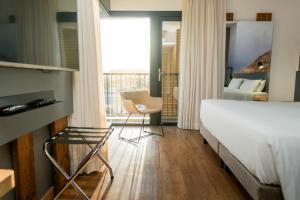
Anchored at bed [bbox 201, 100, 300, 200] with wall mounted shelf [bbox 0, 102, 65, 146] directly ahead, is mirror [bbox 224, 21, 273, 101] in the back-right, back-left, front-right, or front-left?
back-right

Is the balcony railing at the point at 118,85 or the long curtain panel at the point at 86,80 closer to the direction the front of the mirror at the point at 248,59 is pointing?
the long curtain panel

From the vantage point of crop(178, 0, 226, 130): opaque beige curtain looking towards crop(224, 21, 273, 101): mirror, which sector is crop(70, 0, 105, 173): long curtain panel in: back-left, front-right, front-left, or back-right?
back-right

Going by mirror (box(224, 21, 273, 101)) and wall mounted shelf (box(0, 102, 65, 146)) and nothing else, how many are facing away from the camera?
0

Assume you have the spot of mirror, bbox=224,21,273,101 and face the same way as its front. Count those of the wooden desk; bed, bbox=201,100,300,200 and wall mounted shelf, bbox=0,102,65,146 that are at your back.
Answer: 0

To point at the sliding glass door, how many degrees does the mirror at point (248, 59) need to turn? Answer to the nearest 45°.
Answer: approximately 90° to its right

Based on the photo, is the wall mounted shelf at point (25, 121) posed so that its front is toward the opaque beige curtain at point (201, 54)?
no

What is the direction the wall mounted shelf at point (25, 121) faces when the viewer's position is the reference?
facing the viewer and to the right of the viewer

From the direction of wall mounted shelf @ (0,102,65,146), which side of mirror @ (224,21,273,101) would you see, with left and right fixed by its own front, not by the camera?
front

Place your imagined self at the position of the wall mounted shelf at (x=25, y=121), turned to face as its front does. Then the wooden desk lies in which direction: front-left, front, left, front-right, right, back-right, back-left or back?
front-right

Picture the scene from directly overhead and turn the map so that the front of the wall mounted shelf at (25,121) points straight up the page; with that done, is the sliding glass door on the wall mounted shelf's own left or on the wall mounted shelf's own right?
on the wall mounted shelf's own left

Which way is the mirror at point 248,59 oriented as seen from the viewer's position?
toward the camera

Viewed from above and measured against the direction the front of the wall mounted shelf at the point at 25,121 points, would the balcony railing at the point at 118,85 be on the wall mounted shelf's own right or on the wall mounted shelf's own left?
on the wall mounted shelf's own left

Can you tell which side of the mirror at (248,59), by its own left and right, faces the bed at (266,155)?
front

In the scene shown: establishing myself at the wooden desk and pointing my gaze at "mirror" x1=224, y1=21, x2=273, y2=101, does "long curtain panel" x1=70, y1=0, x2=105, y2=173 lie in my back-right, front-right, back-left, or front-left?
front-left

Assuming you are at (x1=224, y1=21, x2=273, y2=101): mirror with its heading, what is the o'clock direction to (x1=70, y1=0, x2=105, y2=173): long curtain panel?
The long curtain panel is roughly at 1 o'clock from the mirror.
